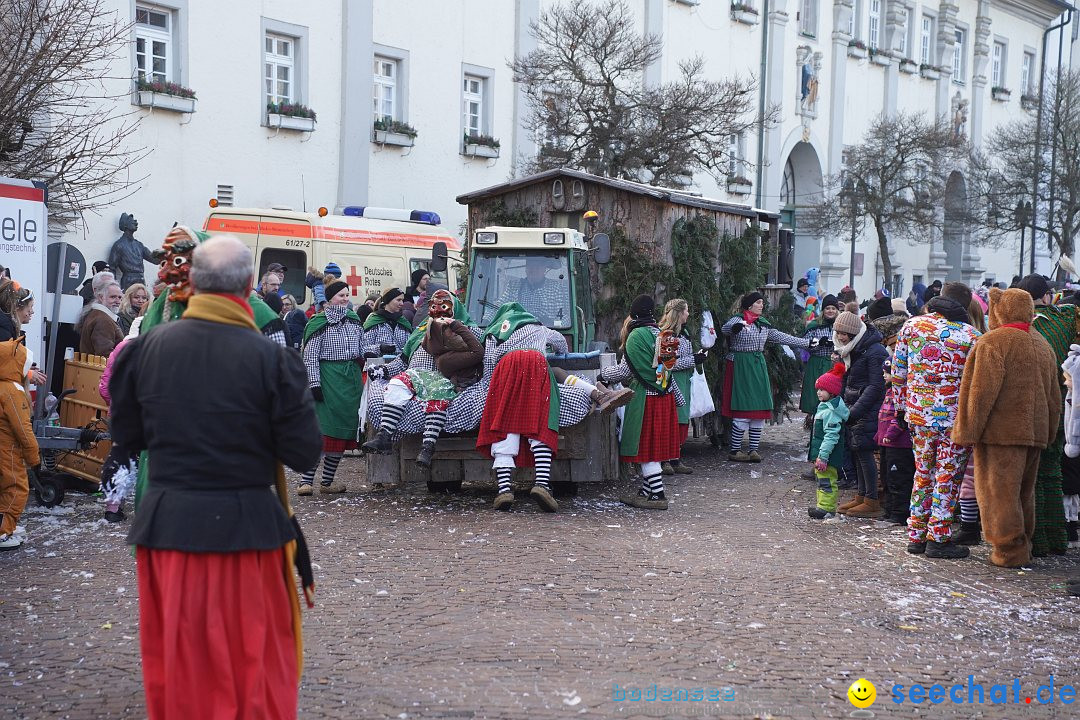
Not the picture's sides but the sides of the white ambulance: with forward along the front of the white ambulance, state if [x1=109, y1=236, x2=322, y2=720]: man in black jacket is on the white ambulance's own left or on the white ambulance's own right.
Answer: on the white ambulance's own right

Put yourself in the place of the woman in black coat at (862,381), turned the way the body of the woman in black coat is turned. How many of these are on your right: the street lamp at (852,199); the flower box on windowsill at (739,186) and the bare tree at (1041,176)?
3

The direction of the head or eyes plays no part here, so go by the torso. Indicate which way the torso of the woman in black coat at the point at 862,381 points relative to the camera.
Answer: to the viewer's left

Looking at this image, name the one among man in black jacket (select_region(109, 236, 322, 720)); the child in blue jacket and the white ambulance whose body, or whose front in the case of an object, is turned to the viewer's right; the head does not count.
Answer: the white ambulance

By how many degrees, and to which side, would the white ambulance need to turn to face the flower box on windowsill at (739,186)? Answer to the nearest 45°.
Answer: approximately 45° to its left

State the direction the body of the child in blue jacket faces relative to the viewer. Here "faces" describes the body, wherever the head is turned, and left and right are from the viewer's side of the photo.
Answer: facing to the left of the viewer

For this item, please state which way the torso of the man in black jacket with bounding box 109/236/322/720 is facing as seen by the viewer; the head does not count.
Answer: away from the camera

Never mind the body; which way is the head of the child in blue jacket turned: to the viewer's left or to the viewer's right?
to the viewer's left
